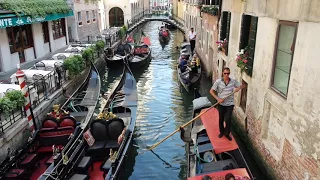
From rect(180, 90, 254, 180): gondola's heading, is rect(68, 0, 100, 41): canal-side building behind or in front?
behind

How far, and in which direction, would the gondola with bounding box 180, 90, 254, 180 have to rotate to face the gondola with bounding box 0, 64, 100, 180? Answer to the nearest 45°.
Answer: approximately 90° to its right

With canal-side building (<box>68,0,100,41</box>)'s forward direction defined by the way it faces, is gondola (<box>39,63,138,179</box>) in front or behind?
in front

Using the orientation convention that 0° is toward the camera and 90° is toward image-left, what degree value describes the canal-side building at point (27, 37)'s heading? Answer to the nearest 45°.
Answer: approximately 315°

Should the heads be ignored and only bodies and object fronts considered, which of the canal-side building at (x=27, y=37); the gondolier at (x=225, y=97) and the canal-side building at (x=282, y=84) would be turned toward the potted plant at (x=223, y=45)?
the canal-side building at (x=27, y=37)

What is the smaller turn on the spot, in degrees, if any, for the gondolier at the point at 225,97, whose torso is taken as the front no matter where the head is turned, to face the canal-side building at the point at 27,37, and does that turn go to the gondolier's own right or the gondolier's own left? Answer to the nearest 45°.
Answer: approximately 135° to the gondolier's own right

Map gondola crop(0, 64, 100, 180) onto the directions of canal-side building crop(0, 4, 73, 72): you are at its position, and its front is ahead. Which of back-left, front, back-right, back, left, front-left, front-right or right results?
front-right

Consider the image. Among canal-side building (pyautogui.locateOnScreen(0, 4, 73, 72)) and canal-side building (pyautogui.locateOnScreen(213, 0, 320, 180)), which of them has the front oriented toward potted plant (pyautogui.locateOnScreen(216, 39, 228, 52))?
canal-side building (pyautogui.locateOnScreen(0, 4, 73, 72))

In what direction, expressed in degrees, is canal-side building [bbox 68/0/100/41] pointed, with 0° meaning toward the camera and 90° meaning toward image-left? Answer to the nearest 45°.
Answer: approximately 315°

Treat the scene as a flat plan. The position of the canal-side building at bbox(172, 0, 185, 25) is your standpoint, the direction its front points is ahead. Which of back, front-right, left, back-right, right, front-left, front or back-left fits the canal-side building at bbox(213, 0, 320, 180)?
front-left

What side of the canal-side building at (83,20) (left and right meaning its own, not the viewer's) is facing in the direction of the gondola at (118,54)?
front

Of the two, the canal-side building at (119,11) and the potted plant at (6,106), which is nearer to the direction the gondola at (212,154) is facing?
the potted plant

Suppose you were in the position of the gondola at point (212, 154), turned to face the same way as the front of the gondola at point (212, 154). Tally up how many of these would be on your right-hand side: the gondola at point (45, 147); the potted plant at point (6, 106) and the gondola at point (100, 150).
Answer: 3
